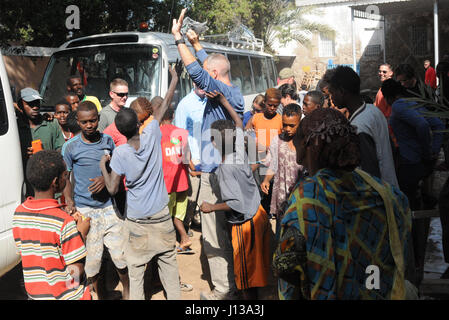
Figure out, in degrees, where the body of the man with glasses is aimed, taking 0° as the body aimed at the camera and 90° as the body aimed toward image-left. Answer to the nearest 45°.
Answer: approximately 315°

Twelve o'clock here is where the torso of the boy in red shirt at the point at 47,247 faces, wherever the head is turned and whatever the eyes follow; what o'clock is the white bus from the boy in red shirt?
The white bus is roughly at 11 o'clock from the boy in red shirt.

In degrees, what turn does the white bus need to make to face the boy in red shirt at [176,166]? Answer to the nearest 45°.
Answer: approximately 45° to its left

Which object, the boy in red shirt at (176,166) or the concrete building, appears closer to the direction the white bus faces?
the boy in red shirt

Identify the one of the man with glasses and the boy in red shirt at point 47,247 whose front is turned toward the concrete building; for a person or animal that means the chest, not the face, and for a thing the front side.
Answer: the boy in red shirt

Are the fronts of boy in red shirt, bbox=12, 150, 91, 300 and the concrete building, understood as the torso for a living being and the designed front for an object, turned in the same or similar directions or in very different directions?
very different directions

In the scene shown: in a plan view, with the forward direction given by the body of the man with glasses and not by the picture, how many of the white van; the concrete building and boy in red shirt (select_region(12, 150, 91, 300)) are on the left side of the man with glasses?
1

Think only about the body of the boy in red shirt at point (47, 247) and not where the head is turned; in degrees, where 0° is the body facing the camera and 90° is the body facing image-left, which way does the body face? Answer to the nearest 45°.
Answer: approximately 225°

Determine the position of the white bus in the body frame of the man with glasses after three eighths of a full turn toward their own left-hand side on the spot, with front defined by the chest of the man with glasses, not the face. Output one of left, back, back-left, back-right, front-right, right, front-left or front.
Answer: front

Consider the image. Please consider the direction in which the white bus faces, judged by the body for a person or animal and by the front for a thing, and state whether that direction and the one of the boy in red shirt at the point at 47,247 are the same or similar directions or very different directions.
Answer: very different directions

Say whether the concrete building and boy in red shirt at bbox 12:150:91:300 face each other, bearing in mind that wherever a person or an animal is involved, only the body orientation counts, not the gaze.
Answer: yes

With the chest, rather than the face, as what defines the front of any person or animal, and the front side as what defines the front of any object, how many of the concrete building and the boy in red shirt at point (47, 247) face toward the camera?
1
